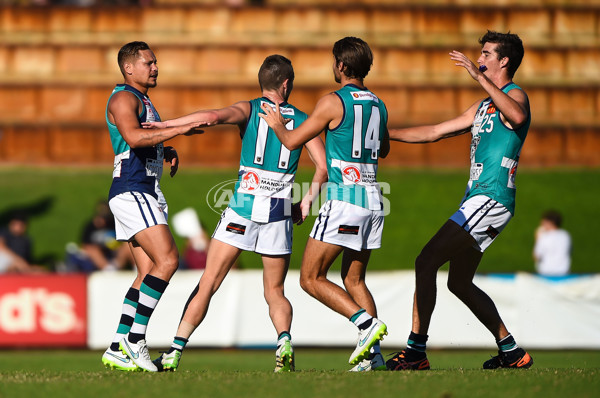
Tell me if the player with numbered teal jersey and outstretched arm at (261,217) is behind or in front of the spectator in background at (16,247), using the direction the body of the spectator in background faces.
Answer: in front

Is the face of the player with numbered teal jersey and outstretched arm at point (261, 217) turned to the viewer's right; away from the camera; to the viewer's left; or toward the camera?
away from the camera

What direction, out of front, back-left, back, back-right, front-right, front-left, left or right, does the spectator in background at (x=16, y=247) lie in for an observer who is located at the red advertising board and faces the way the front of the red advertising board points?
back

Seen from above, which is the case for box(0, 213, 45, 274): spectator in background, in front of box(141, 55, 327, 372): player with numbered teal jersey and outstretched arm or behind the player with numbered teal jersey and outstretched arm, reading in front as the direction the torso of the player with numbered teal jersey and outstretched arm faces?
in front

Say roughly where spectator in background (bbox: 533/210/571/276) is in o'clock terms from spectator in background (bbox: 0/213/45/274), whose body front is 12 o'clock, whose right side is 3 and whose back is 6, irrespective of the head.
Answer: spectator in background (bbox: 533/210/571/276) is roughly at 10 o'clock from spectator in background (bbox: 0/213/45/274).

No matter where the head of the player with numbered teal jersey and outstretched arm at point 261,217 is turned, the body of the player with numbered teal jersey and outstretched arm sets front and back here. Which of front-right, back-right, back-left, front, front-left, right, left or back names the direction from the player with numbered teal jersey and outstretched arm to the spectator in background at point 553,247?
front-right

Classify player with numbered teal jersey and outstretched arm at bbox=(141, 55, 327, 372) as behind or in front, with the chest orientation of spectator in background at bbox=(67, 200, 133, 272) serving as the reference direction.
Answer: in front

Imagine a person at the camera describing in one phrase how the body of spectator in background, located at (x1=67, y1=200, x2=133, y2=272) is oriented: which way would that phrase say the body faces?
toward the camera

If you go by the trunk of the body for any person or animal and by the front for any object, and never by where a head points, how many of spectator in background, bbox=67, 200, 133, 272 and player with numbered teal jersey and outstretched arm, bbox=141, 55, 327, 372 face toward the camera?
1

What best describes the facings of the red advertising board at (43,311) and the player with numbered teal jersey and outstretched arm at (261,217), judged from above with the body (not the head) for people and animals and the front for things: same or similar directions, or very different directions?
very different directions

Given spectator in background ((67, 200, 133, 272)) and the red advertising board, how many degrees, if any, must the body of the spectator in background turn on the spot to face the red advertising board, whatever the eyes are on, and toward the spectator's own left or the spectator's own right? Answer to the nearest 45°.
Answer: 0° — they already face it

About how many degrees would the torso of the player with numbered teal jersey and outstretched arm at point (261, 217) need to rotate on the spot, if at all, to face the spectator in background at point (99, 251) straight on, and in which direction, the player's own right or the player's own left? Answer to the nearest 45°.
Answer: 0° — they already face them

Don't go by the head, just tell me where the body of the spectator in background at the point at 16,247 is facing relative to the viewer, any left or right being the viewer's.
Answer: facing the viewer

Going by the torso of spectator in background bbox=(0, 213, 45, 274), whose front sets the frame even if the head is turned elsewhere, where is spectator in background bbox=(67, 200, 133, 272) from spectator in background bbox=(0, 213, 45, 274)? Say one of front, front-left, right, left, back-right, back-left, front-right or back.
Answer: left

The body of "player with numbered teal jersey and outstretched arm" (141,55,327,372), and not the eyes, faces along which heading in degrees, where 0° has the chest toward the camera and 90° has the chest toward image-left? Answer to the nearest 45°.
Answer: approximately 180°
